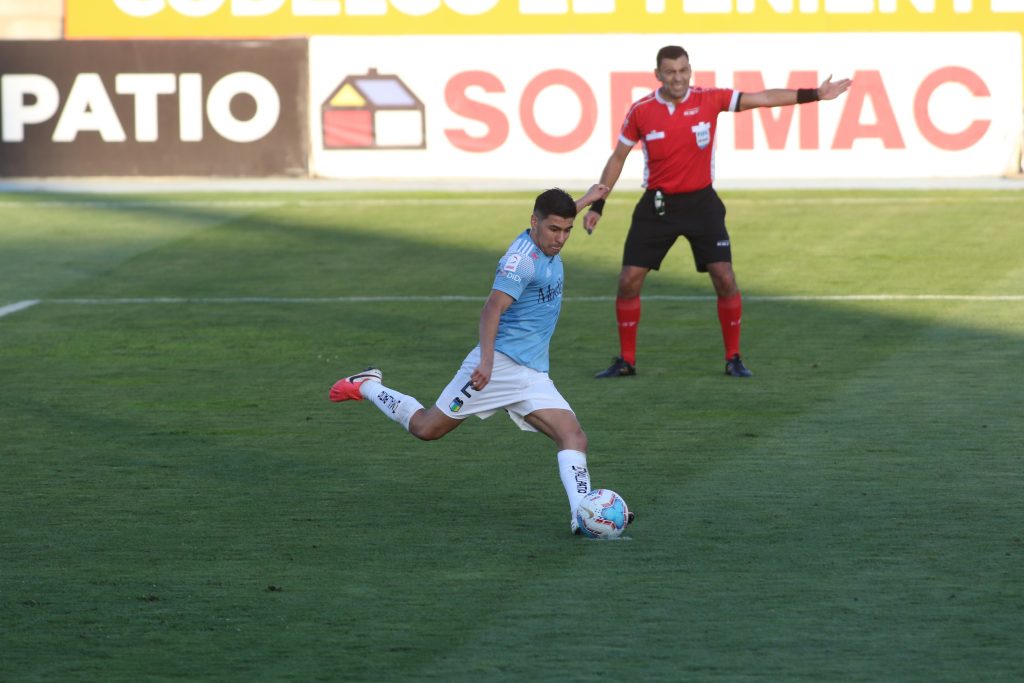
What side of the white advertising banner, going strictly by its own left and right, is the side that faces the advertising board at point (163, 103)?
right

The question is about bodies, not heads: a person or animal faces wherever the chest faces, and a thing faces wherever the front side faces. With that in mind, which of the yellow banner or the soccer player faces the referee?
the yellow banner

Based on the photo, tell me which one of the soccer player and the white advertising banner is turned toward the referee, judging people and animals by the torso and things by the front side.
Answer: the white advertising banner

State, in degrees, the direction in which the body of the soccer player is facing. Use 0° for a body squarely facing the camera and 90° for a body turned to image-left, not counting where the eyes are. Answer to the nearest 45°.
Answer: approximately 315°

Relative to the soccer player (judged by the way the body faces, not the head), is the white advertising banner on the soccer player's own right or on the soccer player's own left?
on the soccer player's own left

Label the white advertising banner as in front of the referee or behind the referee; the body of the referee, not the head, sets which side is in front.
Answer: behind

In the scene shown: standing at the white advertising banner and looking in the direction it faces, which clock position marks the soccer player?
The soccer player is roughly at 12 o'clock from the white advertising banner.

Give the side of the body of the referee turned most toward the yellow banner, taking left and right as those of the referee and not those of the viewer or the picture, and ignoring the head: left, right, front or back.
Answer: back

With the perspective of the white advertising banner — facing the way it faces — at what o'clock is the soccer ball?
The soccer ball is roughly at 12 o'clock from the white advertising banner.
